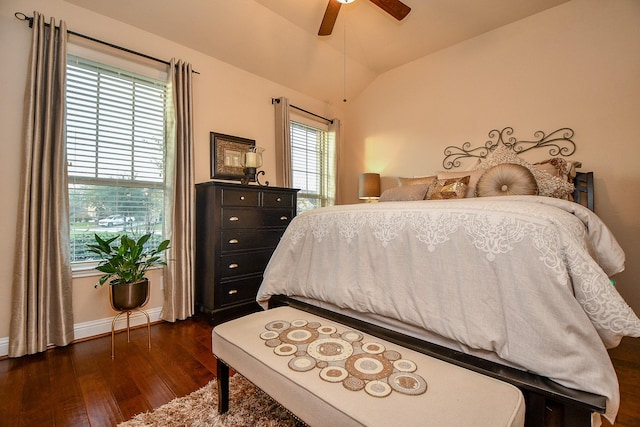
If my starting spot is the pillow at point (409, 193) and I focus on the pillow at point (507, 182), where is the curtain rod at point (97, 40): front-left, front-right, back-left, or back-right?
back-right

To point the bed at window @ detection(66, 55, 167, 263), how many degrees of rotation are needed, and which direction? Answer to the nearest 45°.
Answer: approximately 45° to its right

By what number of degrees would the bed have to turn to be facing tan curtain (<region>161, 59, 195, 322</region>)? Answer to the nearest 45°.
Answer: approximately 45° to its right

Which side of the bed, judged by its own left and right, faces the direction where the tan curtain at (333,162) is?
right

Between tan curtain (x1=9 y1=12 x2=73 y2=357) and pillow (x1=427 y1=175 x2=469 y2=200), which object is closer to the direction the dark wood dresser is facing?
the pillow

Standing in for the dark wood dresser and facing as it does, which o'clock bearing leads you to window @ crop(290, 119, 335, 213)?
The window is roughly at 9 o'clock from the dark wood dresser.

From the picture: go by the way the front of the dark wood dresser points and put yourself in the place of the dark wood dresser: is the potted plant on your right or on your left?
on your right

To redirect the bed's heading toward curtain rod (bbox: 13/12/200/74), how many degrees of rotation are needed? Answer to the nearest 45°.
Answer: approximately 45° to its right

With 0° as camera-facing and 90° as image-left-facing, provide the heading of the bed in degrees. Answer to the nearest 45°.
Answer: approximately 45°

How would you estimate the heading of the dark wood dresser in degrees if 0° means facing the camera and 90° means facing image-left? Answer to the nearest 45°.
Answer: approximately 315°
